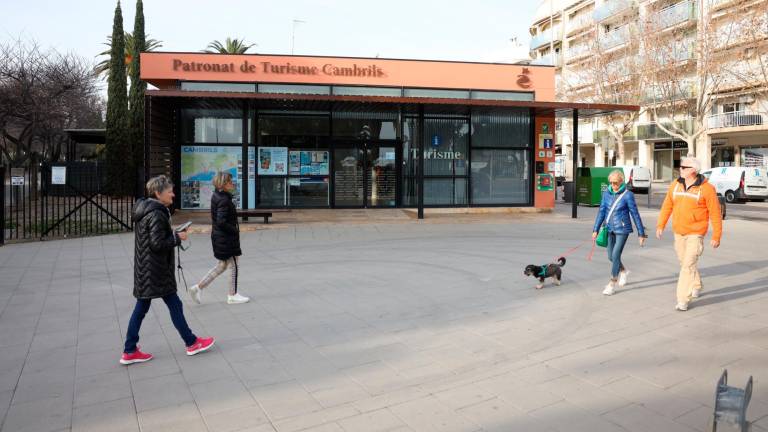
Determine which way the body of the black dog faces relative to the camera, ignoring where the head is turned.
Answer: to the viewer's left

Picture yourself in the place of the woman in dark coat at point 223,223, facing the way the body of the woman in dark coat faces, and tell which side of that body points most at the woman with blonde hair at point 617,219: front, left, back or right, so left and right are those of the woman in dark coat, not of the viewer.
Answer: front

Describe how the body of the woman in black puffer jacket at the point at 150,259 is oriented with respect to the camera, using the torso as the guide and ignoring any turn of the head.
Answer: to the viewer's right

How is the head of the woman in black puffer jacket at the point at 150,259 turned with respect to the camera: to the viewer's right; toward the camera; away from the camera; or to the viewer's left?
to the viewer's right

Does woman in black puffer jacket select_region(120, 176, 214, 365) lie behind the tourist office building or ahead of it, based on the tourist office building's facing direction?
ahead

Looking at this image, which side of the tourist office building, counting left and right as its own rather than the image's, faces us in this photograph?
front

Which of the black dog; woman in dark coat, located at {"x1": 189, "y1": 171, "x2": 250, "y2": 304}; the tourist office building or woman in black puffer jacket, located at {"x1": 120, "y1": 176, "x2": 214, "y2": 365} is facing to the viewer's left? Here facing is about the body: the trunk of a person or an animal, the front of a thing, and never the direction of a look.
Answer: the black dog

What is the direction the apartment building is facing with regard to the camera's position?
facing the viewer and to the left of the viewer

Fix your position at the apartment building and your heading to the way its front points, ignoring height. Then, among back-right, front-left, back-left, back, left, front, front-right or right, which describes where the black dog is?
front-left

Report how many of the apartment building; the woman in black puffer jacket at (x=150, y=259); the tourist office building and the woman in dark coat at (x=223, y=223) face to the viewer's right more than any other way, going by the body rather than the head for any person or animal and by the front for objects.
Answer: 2

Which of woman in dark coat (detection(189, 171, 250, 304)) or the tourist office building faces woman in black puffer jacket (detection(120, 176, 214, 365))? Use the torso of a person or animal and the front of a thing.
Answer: the tourist office building

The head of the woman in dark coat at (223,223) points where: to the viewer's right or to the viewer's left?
to the viewer's right
